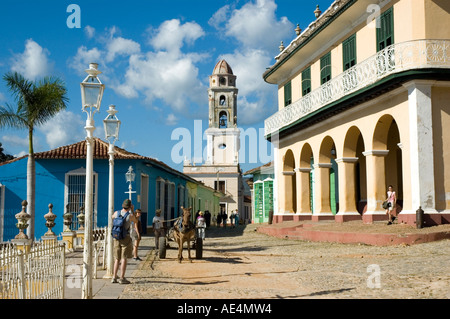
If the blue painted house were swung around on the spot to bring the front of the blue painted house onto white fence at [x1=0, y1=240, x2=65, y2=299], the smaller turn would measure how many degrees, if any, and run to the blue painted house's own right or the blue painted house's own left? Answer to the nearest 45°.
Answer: approximately 45° to the blue painted house's own right

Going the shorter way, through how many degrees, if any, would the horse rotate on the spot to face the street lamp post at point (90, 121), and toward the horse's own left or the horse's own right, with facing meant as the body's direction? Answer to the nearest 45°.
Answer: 0° — it already faces it

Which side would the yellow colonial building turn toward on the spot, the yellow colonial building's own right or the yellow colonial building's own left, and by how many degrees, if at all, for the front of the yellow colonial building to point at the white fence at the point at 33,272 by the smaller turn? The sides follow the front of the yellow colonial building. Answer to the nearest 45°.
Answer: approximately 45° to the yellow colonial building's own left

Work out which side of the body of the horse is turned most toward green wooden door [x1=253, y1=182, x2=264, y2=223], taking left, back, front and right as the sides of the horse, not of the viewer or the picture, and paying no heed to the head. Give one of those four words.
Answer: back

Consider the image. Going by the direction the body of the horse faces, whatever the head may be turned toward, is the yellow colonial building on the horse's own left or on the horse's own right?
on the horse's own left

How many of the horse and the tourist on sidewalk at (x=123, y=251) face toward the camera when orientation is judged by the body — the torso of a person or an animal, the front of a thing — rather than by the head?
1
